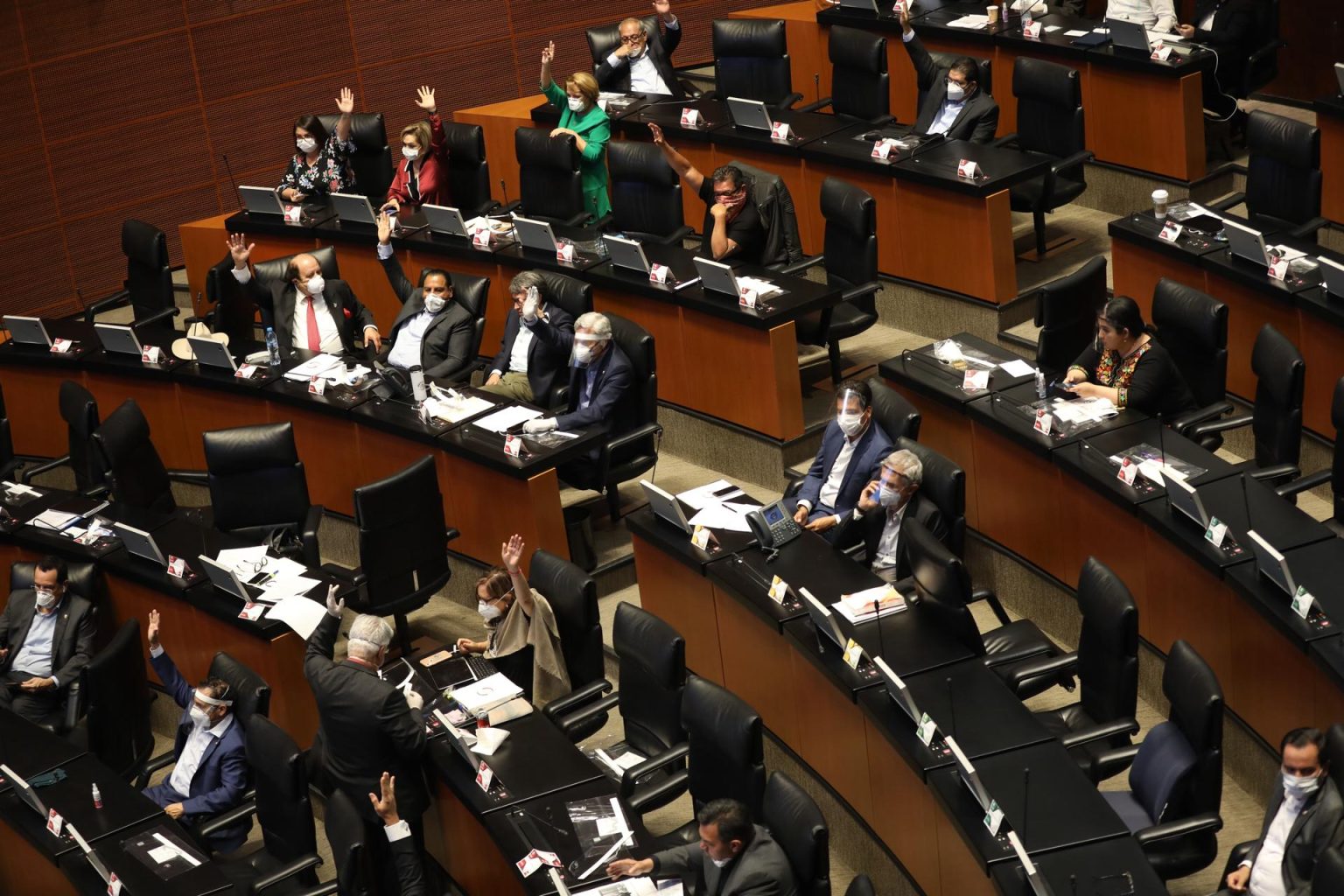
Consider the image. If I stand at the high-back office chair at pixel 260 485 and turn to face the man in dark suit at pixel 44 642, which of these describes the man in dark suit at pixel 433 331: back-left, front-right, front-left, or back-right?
back-right

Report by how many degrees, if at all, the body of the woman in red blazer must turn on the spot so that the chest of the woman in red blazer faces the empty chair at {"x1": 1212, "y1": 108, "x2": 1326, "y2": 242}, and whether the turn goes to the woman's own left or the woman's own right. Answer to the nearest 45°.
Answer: approximately 90° to the woman's own left

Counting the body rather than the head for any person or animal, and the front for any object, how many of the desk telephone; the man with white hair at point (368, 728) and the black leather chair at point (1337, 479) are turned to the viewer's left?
1

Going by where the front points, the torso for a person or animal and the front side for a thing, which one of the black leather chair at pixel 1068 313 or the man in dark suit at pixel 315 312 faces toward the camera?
the man in dark suit

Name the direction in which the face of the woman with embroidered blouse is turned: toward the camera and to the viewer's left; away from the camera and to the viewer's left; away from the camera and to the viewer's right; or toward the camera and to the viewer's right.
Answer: toward the camera and to the viewer's left

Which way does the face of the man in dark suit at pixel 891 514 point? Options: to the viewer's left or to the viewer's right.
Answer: to the viewer's left

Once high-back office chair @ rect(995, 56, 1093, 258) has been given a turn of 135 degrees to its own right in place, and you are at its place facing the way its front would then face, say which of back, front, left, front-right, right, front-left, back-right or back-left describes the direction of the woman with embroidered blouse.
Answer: back

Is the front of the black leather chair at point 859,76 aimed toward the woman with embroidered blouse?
no

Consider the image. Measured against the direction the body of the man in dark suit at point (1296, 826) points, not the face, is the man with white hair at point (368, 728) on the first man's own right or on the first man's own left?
on the first man's own right

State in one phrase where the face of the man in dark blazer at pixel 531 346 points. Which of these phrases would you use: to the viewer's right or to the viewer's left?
to the viewer's left

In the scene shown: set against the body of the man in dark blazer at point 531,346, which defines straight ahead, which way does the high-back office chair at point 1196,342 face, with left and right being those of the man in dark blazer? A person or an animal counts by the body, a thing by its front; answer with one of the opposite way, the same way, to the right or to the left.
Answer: the same way

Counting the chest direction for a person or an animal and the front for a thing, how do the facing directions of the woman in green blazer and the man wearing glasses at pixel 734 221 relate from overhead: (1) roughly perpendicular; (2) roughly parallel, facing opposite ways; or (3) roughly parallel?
roughly parallel

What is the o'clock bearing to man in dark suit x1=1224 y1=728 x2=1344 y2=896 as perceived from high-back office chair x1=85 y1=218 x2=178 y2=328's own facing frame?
The man in dark suit is roughly at 10 o'clock from the high-back office chair.

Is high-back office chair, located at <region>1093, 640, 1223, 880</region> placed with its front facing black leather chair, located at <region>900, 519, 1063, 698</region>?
no

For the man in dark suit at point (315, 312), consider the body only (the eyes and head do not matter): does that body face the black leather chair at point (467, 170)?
no

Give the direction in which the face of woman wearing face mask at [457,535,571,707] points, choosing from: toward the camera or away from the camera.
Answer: toward the camera

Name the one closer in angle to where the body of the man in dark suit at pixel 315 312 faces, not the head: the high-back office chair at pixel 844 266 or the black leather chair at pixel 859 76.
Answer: the high-back office chair
